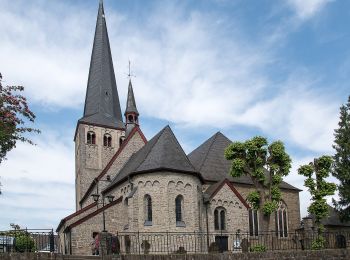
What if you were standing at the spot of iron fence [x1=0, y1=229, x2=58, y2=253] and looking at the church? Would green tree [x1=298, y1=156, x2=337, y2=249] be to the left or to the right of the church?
right

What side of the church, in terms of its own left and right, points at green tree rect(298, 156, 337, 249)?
back

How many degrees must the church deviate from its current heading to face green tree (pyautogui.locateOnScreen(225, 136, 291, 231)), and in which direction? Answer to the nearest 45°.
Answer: approximately 180°

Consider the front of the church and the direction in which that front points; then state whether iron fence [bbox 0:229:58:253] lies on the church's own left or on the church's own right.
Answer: on the church's own left

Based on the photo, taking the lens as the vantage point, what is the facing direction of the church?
facing away from the viewer and to the left of the viewer
